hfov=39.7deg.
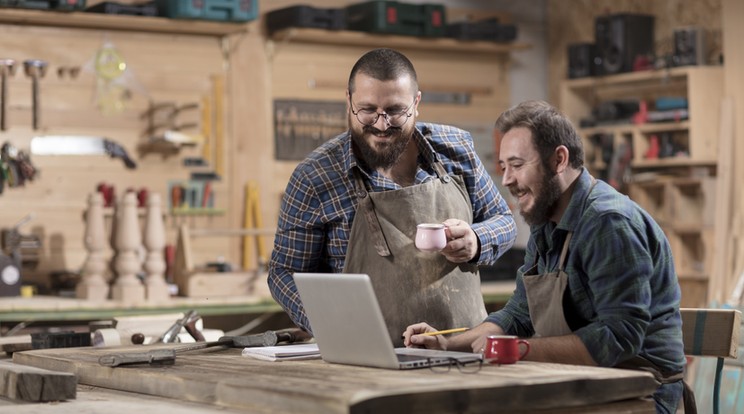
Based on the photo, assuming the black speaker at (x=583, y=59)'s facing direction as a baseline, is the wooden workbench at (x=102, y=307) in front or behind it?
in front

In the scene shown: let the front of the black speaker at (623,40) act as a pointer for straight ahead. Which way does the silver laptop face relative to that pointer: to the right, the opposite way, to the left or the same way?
the opposite way

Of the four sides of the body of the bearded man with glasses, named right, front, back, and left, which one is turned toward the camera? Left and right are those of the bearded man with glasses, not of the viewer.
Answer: front

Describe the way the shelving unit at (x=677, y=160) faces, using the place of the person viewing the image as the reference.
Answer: facing the viewer and to the left of the viewer

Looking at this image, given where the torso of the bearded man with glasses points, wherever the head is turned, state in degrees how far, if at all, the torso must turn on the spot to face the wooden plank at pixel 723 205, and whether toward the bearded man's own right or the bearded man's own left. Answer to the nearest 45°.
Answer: approximately 135° to the bearded man's own left

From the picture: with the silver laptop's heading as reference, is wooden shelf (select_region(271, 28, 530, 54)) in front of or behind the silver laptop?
in front

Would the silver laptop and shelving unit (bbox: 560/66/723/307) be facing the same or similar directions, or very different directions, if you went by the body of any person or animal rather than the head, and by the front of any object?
very different directions

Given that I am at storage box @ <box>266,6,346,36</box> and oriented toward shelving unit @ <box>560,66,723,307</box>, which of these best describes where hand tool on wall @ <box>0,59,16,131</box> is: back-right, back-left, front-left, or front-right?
back-right

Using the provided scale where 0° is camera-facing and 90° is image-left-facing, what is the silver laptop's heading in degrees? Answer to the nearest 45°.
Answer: approximately 225°

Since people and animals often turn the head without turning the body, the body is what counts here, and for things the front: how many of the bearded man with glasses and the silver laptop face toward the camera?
1
